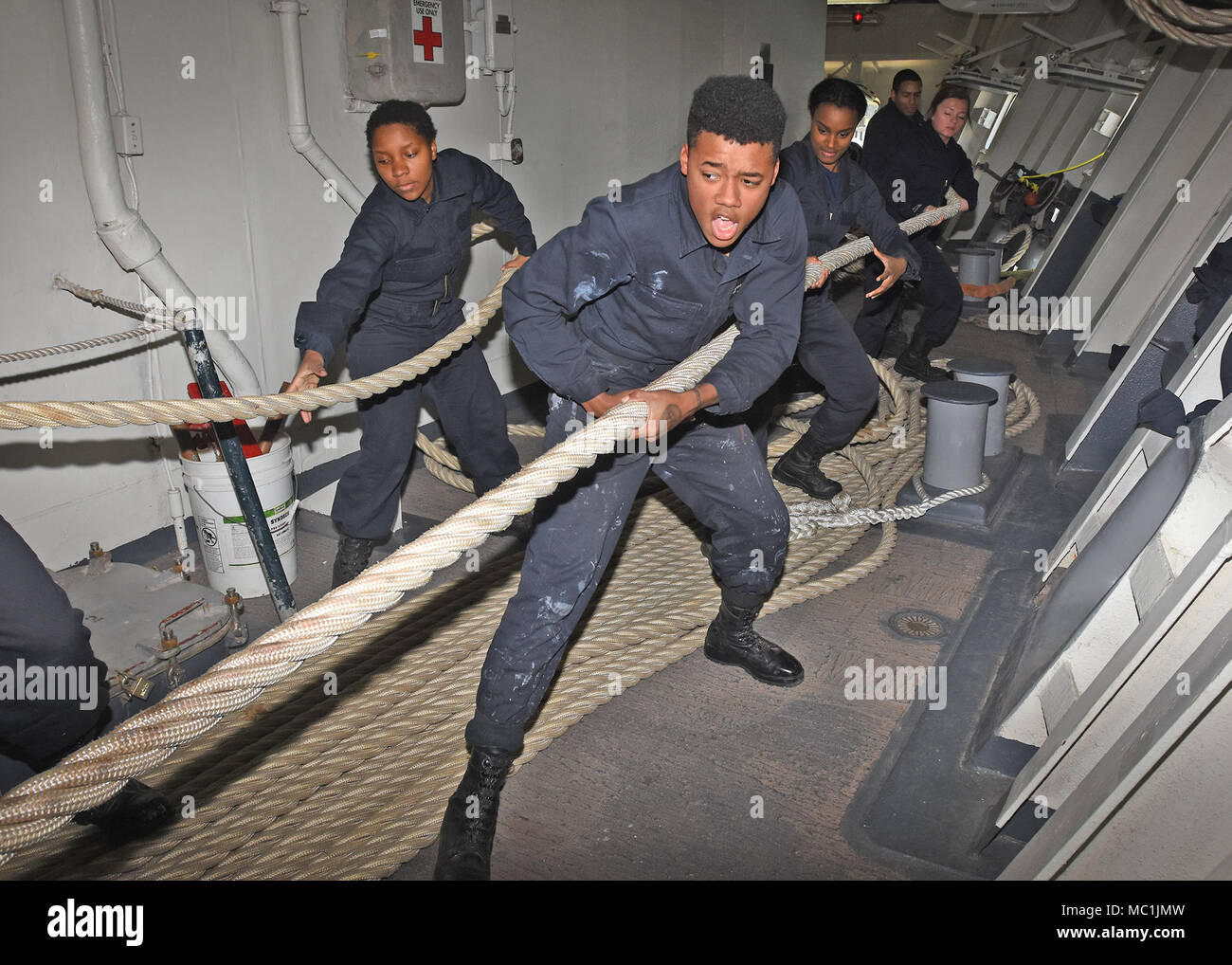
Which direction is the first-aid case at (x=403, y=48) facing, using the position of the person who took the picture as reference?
facing the viewer and to the right of the viewer

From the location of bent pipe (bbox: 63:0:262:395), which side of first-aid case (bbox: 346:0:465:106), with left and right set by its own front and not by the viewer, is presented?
right

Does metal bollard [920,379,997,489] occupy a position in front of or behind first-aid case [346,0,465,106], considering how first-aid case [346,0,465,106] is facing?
in front

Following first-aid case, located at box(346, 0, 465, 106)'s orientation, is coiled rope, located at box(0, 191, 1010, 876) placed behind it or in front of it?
in front

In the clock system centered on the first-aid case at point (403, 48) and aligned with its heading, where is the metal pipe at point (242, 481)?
The metal pipe is roughly at 2 o'clock from the first-aid case.

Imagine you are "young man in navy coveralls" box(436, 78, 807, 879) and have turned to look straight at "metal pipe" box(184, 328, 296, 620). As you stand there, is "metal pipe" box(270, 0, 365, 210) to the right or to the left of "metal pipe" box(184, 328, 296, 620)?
right
